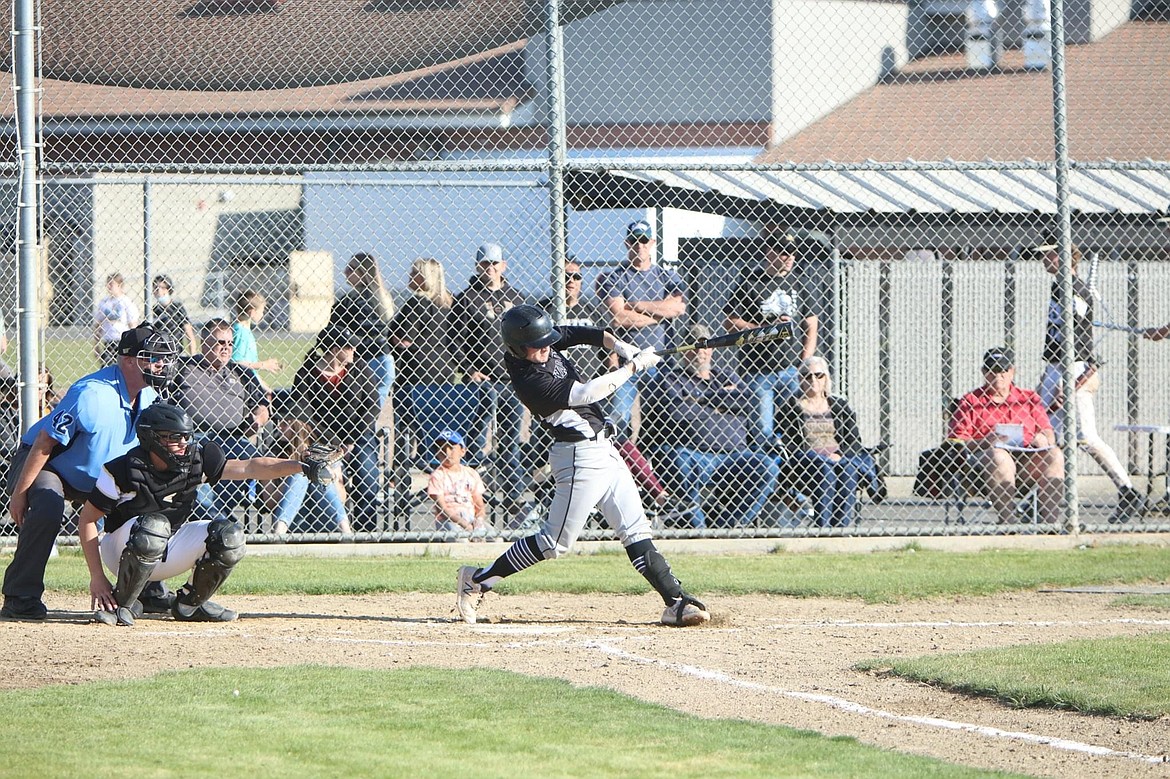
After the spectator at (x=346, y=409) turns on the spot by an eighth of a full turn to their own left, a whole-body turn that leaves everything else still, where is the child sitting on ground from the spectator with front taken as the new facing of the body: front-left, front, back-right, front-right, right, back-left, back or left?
front-left

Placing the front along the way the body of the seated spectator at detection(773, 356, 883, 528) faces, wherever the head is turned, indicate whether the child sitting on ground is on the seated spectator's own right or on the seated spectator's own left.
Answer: on the seated spectator's own right

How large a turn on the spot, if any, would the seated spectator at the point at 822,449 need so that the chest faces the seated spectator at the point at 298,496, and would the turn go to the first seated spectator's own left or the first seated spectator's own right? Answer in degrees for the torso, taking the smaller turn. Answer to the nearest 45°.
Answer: approximately 90° to the first seated spectator's own right

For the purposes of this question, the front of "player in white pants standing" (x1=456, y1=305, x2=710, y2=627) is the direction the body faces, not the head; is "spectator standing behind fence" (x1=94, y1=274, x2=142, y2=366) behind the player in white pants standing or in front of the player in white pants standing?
behind

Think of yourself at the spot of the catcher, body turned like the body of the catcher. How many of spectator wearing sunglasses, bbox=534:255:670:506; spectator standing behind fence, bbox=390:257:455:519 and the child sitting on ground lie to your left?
3

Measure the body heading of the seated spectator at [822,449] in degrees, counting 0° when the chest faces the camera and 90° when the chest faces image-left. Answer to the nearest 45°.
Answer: approximately 0°

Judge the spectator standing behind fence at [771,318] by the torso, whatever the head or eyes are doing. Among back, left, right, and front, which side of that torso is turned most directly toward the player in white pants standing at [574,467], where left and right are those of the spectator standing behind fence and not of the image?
front
